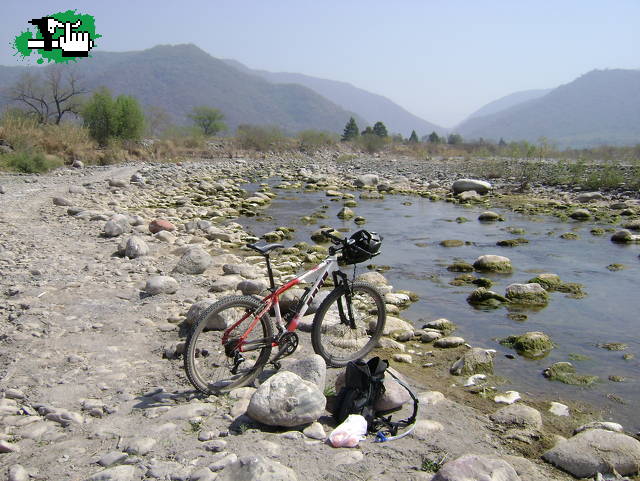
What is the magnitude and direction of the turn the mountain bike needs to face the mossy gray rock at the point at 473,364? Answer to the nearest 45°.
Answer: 0° — it already faces it

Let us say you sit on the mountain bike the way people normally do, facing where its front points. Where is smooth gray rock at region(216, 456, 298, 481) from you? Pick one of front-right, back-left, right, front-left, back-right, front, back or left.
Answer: back-right

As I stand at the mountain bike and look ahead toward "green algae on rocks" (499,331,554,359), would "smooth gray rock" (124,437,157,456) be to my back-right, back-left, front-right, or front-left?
back-right

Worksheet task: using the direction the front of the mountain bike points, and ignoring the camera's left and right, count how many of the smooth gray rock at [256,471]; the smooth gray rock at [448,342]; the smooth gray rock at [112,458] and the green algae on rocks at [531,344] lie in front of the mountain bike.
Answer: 2

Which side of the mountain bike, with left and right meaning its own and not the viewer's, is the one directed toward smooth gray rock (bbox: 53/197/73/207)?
left

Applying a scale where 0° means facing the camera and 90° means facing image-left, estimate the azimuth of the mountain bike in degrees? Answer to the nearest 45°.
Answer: approximately 225°

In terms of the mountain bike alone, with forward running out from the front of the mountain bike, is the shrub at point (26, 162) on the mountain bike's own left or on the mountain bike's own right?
on the mountain bike's own left

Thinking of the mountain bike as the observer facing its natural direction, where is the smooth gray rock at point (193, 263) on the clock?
The smooth gray rock is roughly at 10 o'clock from the mountain bike.

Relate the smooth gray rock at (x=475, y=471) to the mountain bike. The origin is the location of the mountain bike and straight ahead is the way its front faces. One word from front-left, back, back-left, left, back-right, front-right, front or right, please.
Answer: right

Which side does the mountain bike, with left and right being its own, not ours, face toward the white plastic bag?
right

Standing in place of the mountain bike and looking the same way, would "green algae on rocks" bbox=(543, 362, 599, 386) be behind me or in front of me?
in front

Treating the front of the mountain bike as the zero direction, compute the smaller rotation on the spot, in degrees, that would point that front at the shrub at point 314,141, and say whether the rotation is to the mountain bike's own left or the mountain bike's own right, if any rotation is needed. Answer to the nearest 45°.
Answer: approximately 45° to the mountain bike's own left

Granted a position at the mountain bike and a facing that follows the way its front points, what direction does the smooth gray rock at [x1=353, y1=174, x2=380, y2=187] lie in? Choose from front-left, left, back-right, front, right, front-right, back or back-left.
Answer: front-left

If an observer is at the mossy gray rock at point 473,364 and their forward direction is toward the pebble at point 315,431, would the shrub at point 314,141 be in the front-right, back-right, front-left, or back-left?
back-right

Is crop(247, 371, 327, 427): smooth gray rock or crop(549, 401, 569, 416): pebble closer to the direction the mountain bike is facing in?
the pebble
